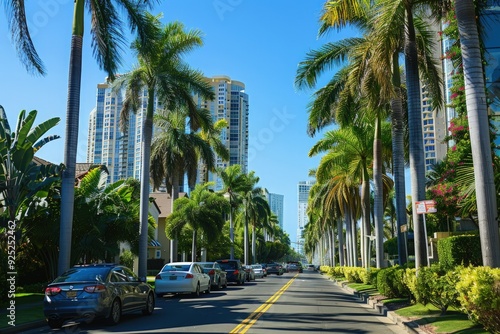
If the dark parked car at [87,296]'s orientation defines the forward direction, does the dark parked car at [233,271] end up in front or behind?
in front

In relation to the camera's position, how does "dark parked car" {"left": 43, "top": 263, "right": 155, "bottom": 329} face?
facing away from the viewer and to the right of the viewer

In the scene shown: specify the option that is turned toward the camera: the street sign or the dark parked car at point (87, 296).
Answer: the street sign

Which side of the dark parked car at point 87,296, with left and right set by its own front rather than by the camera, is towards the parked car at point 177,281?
front

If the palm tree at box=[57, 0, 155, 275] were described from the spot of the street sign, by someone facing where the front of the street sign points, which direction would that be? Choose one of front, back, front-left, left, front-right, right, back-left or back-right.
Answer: right

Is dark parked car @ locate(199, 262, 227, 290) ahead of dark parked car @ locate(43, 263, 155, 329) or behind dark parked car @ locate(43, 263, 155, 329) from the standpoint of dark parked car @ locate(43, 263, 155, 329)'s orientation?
ahead

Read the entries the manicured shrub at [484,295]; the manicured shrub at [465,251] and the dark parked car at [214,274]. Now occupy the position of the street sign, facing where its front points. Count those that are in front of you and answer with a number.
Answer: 1

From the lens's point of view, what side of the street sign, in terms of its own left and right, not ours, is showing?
front

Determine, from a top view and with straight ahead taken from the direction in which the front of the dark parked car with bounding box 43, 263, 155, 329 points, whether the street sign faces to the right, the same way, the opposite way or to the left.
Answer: the opposite way

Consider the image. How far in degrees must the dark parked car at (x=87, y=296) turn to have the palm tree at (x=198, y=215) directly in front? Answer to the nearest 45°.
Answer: approximately 45° to its left

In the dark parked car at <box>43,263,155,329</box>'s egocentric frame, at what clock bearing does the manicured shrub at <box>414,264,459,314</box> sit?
The manicured shrub is roughly at 2 o'clock from the dark parked car.

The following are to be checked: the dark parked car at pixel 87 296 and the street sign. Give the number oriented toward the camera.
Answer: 1

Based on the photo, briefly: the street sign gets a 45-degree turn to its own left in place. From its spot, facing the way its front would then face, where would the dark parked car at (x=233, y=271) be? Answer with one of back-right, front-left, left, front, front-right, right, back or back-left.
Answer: back
